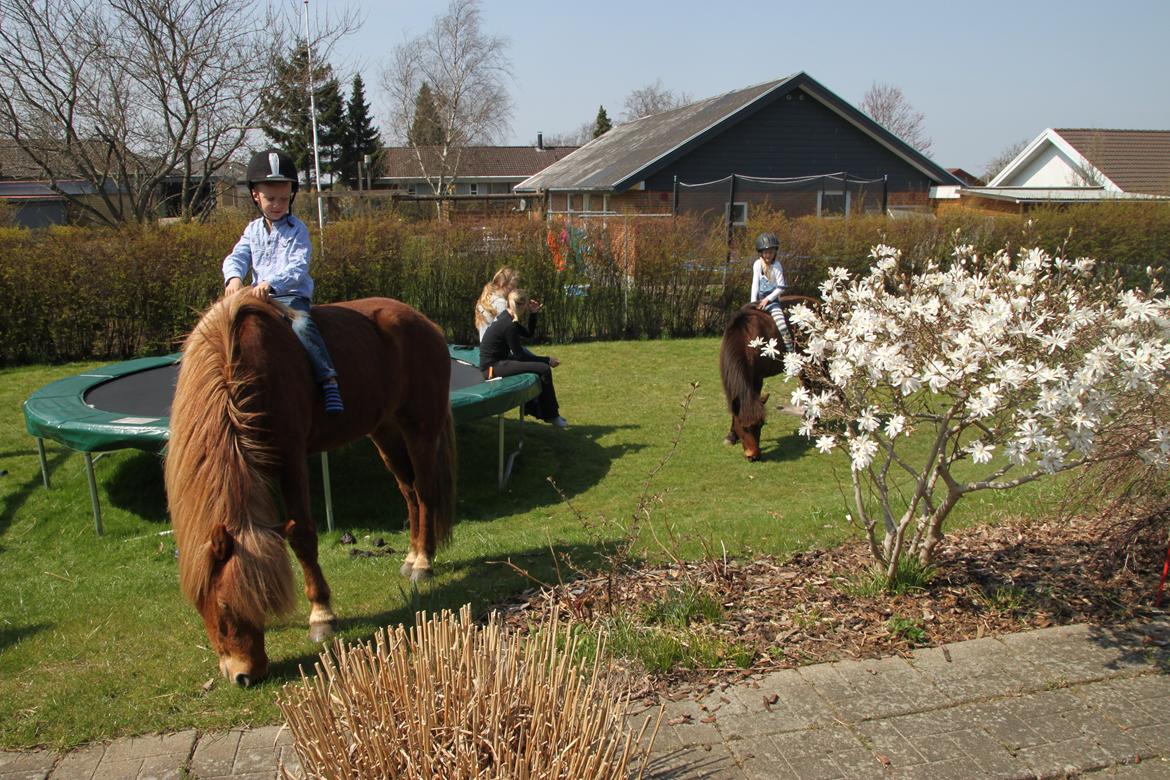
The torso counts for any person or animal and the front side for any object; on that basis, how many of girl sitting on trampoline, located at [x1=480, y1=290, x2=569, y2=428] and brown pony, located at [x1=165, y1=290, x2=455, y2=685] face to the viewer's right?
1

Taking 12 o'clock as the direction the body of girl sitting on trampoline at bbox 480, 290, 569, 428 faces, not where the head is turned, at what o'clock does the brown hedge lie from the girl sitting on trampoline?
The brown hedge is roughly at 9 o'clock from the girl sitting on trampoline.

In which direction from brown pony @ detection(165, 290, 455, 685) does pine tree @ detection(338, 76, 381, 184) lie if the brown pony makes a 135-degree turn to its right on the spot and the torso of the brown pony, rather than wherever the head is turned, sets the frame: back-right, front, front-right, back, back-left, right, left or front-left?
front

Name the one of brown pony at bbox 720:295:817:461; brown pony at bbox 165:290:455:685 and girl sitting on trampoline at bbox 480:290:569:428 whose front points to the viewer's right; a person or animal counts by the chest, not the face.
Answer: the girl sitting on trampoline

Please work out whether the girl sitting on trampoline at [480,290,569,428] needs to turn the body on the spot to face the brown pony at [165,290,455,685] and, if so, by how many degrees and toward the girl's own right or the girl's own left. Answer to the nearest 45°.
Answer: approximately 90° to the girl's own right

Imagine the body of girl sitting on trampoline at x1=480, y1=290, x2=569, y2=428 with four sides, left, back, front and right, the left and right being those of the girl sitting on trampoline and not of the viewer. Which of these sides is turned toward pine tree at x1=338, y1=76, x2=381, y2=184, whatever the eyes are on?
left

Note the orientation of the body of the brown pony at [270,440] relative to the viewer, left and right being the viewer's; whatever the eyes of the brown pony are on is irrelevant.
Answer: facing the viewer and to the left of the viewer

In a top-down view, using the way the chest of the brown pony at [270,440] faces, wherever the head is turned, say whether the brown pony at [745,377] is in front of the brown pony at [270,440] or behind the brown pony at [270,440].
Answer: behind

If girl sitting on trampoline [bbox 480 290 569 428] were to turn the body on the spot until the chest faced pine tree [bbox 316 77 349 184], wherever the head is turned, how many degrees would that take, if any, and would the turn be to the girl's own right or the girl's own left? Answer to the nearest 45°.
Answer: approximately 90° to the girl's own left

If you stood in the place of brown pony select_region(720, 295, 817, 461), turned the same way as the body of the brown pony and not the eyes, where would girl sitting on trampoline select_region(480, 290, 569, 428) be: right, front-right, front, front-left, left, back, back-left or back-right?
front-right

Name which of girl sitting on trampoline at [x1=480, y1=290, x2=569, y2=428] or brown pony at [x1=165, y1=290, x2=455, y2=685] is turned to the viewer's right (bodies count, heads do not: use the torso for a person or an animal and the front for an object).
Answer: the girl sitting on trampoline

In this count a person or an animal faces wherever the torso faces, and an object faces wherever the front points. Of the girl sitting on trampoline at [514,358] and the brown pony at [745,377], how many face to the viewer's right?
1

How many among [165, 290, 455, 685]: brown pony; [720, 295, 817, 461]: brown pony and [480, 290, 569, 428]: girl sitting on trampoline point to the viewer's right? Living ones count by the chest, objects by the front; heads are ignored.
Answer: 1

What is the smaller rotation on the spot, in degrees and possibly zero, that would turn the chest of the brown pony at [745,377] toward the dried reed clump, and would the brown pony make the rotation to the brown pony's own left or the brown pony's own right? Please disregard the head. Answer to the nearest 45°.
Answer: approximately 45° to the brown pony's own left

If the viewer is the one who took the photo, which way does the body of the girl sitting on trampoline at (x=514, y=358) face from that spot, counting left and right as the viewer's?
facing to the right of the viewer

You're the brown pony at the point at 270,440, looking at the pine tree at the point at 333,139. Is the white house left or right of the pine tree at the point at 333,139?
right

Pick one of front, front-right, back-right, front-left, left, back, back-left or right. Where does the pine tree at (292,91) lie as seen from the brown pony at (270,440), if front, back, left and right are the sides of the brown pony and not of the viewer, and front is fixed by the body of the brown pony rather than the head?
back-right
